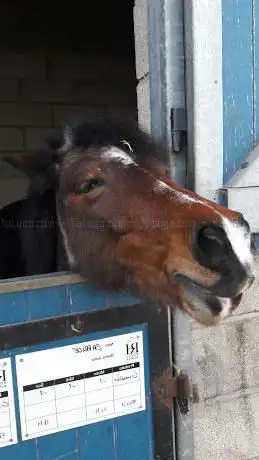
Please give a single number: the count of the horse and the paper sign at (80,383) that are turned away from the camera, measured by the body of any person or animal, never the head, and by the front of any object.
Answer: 0

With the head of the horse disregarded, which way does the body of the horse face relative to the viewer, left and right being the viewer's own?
facing the viewer and to the right of the viewer

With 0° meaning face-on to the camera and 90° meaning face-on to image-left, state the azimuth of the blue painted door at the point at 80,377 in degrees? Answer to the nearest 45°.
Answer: approximately 0°

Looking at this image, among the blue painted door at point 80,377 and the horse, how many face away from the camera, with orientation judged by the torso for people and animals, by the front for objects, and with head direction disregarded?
0

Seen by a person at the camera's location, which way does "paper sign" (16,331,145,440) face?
facing the viewer
